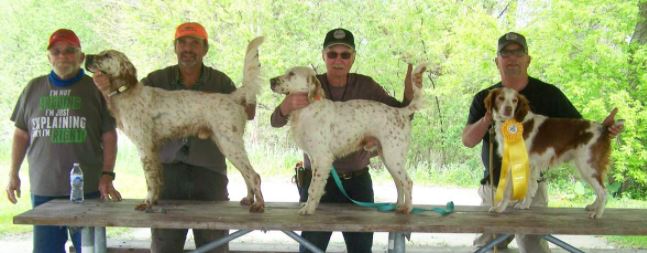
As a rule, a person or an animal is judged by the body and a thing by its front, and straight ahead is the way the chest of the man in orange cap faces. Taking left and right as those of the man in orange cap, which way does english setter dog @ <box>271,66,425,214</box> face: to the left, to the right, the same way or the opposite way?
to the right

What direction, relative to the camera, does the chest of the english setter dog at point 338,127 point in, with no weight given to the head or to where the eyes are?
to the viewer's left

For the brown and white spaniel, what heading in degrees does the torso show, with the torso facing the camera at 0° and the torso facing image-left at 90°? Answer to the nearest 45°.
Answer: approximately 90°

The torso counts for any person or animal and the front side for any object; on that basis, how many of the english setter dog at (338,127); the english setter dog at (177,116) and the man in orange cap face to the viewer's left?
2

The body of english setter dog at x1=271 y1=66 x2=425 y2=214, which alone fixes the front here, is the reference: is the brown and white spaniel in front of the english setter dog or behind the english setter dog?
behind

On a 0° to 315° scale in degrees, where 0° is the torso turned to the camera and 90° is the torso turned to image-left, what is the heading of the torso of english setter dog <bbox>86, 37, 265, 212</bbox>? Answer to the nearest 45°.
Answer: approximately 90°
